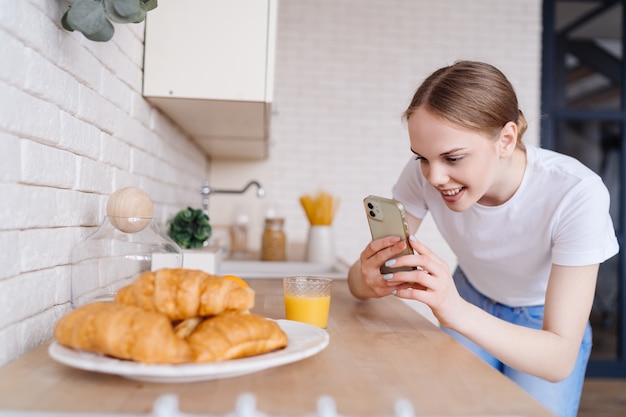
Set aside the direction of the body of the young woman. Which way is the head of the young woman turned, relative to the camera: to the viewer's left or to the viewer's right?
to the viewer's left

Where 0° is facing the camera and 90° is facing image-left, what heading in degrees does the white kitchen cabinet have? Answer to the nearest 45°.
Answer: approximately 270°

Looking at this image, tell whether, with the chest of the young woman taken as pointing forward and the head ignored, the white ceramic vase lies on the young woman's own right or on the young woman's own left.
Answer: on the young woman's own right

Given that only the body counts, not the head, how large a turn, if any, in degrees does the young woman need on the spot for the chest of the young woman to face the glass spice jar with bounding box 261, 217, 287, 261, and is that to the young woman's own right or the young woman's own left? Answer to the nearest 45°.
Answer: approximately 90° to the young woman's own right

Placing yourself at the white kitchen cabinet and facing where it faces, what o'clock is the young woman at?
The young woman is roughly at 1 o'clock from the white kitchen cabinet.

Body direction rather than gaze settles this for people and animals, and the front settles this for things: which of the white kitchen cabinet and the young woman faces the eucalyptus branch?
the young woman

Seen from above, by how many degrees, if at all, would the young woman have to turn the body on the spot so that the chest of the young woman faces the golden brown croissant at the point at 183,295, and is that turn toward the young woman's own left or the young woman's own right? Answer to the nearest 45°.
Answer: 0° — they already face it

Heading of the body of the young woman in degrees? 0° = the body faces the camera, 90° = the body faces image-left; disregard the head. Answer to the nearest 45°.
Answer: approximately 45°

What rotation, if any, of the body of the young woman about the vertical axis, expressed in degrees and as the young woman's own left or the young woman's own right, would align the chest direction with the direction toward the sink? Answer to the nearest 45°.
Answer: approximately 90° to the young woman's own right

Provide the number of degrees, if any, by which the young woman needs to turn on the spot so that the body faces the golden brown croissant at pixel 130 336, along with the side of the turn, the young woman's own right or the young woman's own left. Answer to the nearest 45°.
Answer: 0° — they already face it
